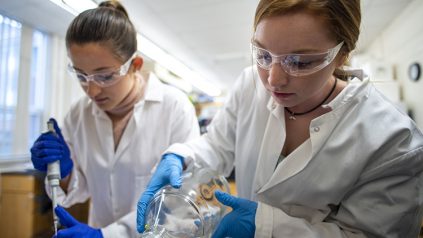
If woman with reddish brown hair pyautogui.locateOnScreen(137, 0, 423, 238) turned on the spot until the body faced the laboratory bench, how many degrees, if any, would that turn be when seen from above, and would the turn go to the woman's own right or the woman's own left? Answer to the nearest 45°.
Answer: approximately 45° to the woman's own right

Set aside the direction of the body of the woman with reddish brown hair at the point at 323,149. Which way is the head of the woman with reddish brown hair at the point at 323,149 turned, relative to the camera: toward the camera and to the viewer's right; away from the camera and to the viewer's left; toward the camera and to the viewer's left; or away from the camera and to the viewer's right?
toward the camera and to the viewer's left

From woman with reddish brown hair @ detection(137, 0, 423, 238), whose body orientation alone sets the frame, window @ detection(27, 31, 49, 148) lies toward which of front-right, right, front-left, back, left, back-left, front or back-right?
front-right

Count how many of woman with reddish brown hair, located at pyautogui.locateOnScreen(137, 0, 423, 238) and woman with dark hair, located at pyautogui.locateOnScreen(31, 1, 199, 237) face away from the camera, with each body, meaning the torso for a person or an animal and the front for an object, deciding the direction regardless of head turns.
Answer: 0

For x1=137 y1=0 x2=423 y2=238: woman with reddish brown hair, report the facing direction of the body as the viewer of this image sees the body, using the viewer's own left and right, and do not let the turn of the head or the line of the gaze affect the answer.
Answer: facing the viewer and to the left of the viewer
